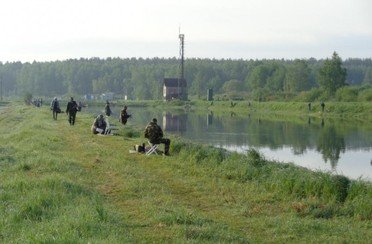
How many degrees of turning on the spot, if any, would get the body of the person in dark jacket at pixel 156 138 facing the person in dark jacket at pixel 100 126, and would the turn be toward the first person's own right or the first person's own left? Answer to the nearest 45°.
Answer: approximately 90° to the first person's own left

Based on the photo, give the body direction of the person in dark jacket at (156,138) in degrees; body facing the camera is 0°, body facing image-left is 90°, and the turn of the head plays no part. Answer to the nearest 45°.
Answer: approximately 270°
